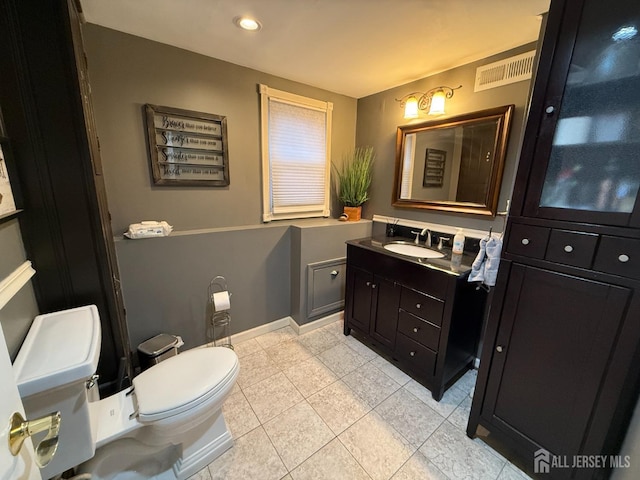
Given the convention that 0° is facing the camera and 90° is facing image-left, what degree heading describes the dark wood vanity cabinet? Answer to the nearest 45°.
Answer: approximately 45°

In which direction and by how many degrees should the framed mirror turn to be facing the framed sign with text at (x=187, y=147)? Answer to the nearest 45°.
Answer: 0° — it already faces it

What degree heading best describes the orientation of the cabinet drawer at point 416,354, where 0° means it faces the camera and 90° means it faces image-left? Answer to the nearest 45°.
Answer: approximately 45°

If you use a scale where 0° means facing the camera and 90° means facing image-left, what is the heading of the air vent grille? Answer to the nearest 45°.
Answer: approximately 45°

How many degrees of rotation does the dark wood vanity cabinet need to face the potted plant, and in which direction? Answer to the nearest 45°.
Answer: approximately 90° to its right

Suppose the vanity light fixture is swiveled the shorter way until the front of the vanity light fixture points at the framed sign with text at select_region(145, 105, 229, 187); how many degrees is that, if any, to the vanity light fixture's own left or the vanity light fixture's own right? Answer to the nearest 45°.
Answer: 0° — it already faces it

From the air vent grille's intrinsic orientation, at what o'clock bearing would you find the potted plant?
The potted plant is roughly at 2 o'clock from the air vent grille.
